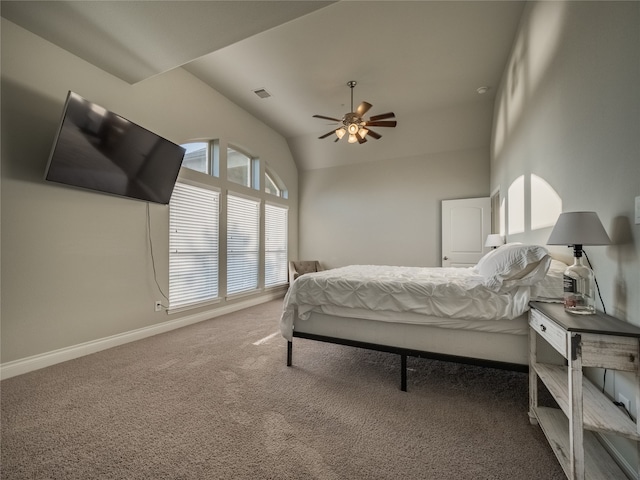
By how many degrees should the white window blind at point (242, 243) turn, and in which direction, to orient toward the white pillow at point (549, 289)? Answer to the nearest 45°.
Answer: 0° — it already faces it

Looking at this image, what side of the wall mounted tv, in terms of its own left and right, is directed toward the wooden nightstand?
front

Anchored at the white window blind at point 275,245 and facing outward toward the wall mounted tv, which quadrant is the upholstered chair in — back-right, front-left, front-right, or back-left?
back-left

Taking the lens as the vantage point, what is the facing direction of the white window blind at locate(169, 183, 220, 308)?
facing the viewer and to the right of the viewer

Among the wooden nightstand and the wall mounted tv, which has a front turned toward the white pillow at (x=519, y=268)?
the wall mounted tv

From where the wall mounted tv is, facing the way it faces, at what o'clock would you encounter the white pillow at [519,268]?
The white pillow is roughly at 12 o'clock from the wall mounted tv.

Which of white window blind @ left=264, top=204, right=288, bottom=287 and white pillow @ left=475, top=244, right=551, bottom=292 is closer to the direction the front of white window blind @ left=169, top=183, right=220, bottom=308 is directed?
the white pillow

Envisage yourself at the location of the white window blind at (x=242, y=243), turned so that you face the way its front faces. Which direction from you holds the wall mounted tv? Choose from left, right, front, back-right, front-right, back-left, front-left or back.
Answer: right

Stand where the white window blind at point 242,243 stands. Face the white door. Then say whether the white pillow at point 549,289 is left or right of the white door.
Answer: right

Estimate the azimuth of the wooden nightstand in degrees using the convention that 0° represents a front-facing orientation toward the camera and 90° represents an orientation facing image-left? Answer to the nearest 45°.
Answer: approximately 45°

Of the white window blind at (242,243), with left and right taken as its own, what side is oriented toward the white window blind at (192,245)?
right

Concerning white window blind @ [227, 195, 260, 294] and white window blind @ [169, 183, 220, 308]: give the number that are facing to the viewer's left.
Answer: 0

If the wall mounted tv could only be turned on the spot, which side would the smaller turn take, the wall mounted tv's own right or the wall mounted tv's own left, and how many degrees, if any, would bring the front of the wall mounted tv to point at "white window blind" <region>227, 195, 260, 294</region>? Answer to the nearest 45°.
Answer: approximately 90° to the wall mounted tv's own left

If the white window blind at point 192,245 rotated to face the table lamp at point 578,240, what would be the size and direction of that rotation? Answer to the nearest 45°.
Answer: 0° — it already faces it

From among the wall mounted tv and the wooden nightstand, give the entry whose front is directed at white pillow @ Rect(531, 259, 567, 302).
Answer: the wall mounted tv

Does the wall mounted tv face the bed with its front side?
yes
